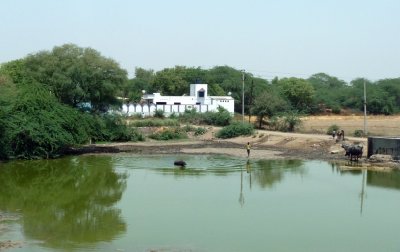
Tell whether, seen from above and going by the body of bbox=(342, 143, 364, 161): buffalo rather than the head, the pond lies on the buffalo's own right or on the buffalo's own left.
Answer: on the buffalo's own left

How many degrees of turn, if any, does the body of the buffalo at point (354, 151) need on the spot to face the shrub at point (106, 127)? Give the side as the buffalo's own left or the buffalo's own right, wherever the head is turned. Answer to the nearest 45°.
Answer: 0° — it already faces it

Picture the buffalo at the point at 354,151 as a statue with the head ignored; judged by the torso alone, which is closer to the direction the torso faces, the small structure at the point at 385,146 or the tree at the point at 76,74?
the tree

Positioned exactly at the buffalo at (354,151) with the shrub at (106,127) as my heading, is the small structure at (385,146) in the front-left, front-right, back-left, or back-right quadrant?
back-right

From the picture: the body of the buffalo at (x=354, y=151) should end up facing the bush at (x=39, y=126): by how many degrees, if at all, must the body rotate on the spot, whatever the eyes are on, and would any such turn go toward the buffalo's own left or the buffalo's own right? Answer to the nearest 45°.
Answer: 0° — it already faces it

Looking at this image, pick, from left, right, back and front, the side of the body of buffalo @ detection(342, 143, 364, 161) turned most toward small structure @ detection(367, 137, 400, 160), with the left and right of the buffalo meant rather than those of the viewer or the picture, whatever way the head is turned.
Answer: back

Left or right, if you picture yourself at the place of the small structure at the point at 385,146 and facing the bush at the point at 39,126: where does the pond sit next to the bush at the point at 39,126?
left

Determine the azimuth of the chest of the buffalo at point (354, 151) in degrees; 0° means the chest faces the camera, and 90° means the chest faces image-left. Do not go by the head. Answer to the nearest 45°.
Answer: approximately 90°

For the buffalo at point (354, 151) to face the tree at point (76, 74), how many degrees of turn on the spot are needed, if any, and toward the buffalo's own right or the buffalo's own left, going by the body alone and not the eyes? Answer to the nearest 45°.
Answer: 0° — it already faces it
